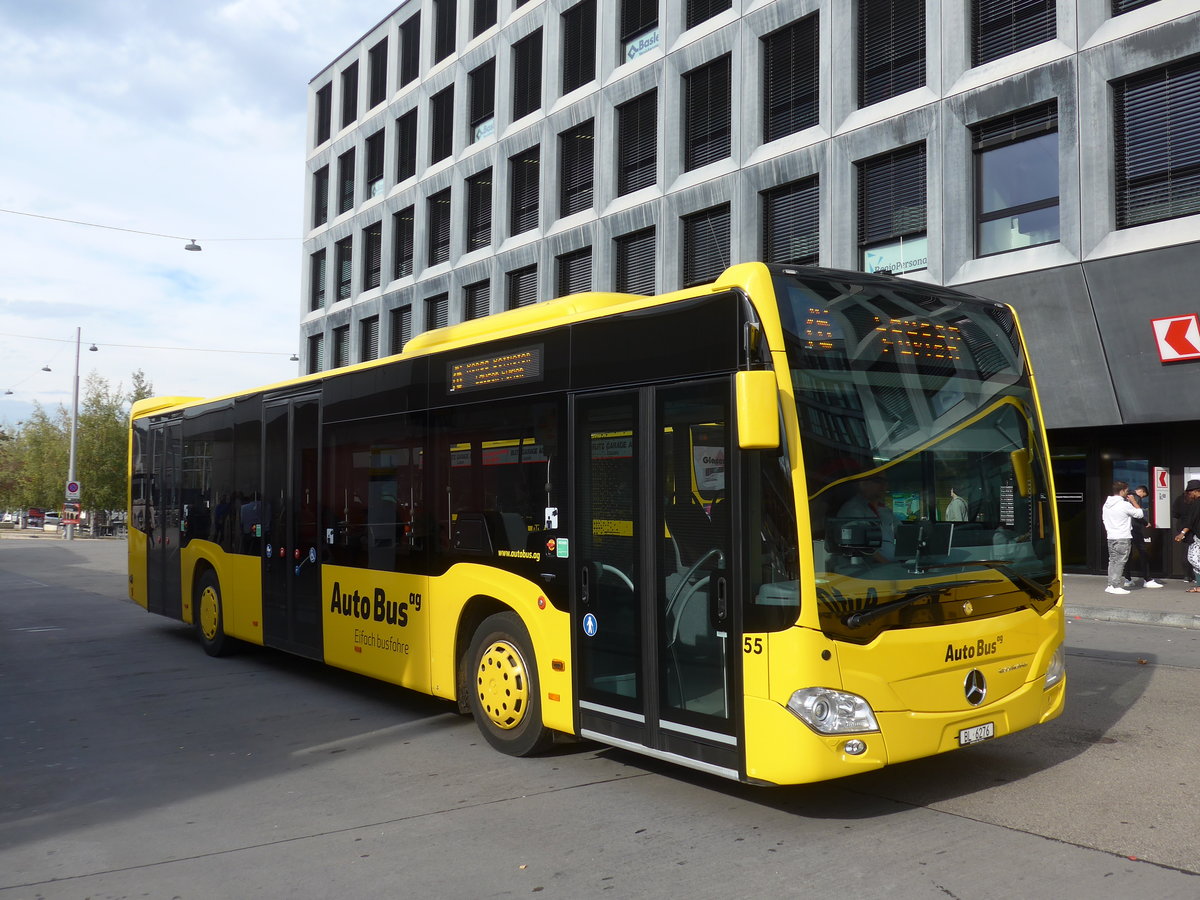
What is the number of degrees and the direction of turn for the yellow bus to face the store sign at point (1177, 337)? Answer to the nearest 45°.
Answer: approximately 90° to its left

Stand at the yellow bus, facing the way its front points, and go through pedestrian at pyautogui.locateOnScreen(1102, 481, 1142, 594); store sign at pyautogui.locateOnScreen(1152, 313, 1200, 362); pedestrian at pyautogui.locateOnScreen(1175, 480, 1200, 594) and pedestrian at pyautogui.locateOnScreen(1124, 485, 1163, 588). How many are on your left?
4

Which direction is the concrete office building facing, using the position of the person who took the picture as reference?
facing the viewer and to the left of the viewer

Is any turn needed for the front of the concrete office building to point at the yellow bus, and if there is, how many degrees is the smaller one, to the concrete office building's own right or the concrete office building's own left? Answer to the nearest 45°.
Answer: approximately 45° to the concrete office building's own left

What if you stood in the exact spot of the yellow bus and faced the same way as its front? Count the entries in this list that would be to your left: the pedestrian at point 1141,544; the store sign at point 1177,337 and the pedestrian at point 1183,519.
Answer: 3

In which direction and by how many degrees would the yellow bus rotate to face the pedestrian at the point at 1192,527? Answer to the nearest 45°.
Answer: approximately 90° to its left

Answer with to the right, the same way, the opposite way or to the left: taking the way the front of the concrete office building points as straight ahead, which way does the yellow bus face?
to the left

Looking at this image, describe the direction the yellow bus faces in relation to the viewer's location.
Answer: facing the viewer and to the right of the viewer

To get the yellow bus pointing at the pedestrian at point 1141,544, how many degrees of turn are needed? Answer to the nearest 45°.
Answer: approximately 90° to its left
